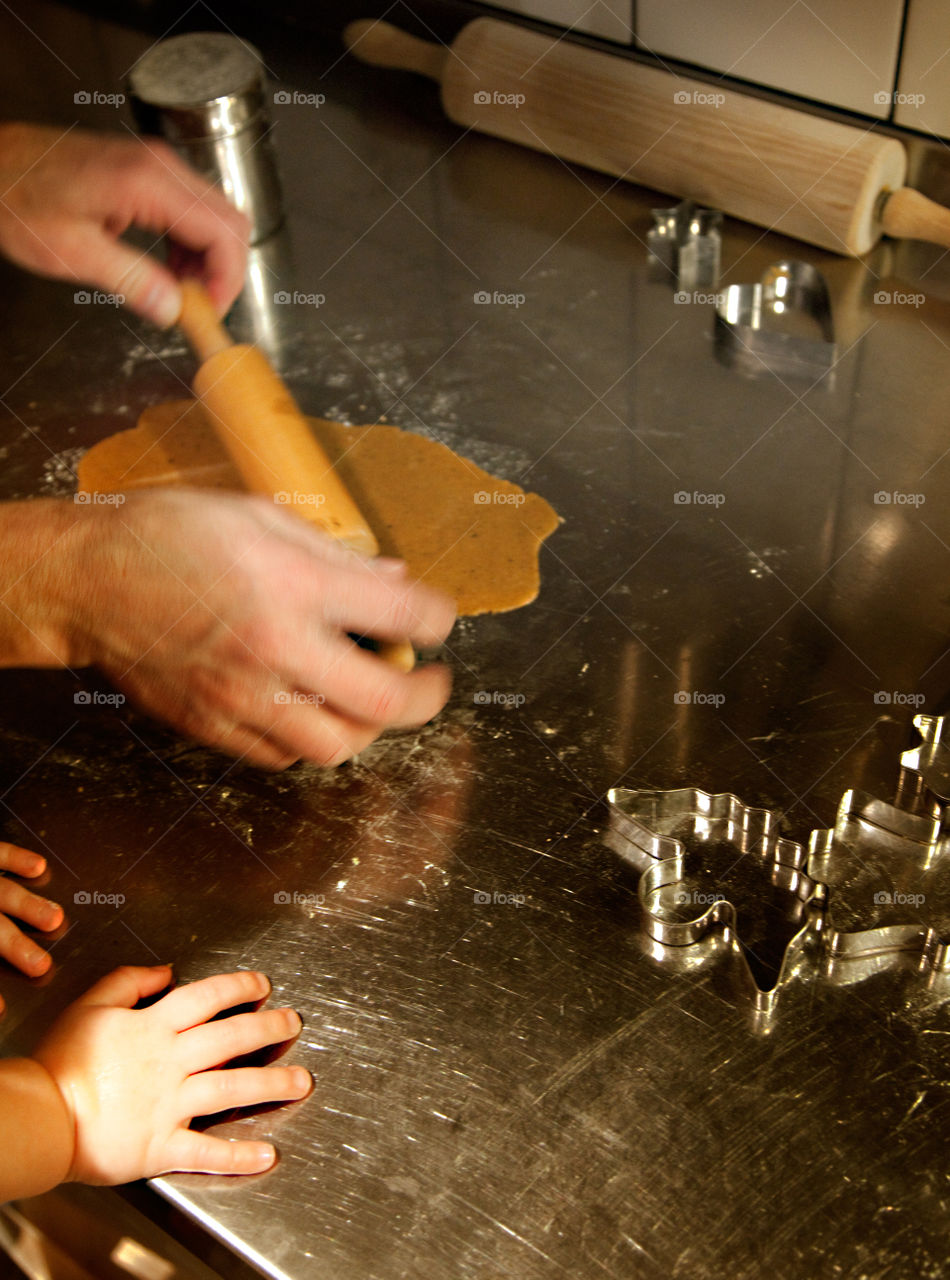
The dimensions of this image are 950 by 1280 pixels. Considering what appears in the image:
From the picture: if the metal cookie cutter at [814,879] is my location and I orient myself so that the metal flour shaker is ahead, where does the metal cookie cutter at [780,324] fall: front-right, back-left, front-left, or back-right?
front-right

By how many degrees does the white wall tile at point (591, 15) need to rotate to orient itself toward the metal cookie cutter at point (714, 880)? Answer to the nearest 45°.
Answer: approximately 45° to its left

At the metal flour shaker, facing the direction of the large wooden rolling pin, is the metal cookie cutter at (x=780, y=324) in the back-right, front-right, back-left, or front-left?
front-right

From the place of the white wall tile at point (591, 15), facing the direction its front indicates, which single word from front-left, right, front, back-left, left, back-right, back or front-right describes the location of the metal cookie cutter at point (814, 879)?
front-left
